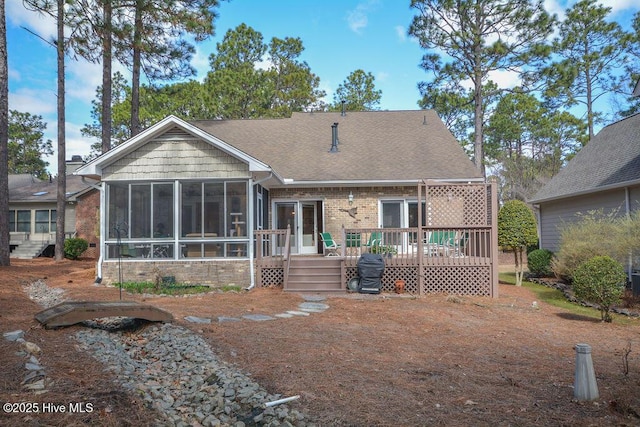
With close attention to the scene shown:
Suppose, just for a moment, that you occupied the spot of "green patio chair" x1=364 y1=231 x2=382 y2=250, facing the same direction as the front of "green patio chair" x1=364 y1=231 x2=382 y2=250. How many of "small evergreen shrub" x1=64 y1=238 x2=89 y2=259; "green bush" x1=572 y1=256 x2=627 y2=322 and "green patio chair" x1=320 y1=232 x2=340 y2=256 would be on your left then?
1

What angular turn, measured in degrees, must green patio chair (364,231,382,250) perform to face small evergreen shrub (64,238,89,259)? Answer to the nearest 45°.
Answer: approximately 90° to its right

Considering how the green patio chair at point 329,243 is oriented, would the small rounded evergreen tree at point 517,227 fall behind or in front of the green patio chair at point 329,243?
in front

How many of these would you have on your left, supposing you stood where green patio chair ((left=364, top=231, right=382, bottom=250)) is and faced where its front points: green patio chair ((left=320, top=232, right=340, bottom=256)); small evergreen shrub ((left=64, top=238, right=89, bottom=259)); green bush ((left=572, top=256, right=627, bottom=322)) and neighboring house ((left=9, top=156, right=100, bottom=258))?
1

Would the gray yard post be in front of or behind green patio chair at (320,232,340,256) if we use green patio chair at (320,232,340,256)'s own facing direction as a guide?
in front

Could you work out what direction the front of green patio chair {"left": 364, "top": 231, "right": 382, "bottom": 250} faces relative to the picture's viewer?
facing the viewer and to the left of the viewer

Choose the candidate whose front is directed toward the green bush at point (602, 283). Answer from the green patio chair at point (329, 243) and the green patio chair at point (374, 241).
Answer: the green patio chair at point (329, 243)

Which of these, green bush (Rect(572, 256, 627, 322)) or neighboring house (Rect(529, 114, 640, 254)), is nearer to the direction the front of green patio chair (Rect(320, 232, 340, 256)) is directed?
the green bush

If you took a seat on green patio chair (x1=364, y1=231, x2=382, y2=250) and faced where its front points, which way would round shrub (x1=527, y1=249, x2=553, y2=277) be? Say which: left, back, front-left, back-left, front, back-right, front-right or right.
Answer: back

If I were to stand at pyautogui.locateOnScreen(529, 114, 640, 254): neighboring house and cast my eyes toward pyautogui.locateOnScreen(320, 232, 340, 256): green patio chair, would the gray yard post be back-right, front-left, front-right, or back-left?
front-left

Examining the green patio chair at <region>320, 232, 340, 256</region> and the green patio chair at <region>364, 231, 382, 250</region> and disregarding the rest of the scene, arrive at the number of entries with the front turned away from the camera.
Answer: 0

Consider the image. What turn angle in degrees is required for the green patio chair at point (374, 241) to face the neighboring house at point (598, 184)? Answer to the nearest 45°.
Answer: approximately 180°

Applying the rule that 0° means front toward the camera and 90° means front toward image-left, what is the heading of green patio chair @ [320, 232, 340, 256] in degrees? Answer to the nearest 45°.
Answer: approximately 315°
